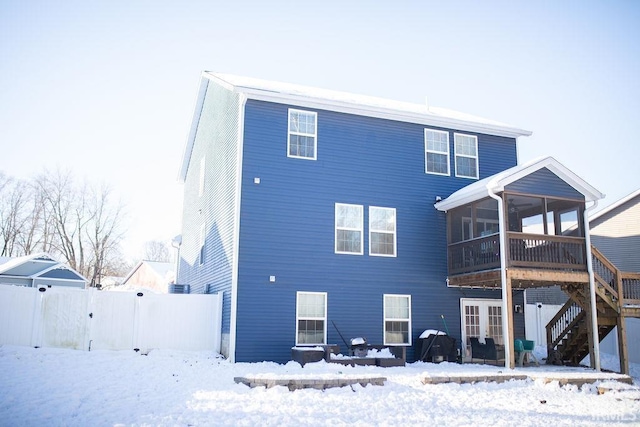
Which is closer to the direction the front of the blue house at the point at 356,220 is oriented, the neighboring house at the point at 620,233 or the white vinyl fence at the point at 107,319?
the neighboring house

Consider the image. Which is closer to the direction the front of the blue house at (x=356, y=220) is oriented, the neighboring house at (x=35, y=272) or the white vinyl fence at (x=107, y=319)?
the neighboring house

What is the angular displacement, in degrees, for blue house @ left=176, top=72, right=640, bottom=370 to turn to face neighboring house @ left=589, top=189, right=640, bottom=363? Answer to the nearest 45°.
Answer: approximately 45° to its right

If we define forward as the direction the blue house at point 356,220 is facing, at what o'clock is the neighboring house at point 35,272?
The neighboring house is roughly at 10 o'clock from the blue house.

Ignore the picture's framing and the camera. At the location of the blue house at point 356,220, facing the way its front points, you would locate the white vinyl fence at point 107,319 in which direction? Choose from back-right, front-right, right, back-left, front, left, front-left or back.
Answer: left

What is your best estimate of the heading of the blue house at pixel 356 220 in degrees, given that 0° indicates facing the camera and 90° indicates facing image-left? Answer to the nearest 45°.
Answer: approximately 180°
